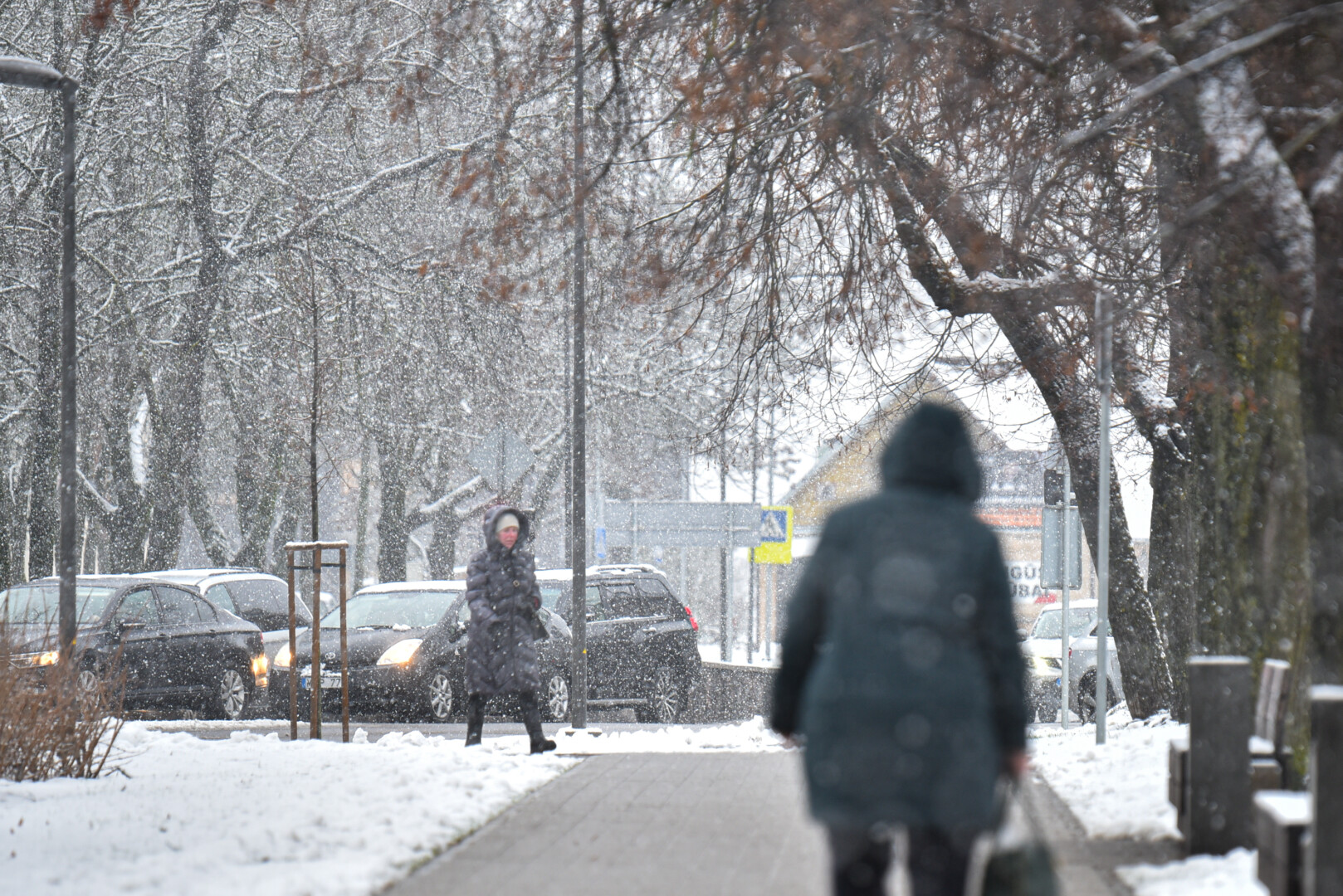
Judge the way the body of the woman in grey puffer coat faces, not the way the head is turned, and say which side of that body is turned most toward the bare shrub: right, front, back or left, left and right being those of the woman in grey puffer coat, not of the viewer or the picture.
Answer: right

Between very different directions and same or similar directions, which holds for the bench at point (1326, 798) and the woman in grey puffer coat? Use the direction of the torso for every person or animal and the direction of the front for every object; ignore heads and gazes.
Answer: very different directions

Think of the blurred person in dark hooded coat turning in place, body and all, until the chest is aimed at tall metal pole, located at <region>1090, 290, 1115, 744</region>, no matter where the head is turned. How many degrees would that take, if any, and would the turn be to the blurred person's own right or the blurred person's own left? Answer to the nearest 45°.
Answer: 0° — they already face it

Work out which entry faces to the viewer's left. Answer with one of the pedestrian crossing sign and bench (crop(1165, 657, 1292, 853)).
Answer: the bench

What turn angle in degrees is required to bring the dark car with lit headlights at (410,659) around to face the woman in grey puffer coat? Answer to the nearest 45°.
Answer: approximately 45° to its left

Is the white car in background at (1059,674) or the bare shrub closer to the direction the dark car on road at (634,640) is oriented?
the bare shrub

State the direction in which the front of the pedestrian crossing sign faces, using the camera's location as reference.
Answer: facing the viewer

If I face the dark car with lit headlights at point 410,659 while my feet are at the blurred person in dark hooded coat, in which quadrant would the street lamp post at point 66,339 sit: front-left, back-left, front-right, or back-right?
front-left

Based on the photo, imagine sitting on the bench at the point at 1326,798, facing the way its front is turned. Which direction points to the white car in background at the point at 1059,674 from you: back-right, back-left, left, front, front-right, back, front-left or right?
right

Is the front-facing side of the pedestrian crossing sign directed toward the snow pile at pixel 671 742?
yes

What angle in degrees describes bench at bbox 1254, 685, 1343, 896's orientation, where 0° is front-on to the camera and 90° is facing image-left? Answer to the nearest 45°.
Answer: approximately 90°

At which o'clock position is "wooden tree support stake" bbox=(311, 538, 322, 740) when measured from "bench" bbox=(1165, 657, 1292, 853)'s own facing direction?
The wooden tree support stake is roughly at 1 o'clock from the bench.

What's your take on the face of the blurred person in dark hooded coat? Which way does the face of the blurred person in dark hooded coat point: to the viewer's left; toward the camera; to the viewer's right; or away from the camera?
away from the camera

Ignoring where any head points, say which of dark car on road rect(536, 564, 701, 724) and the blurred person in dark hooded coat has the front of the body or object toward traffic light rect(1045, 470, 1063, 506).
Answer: the blurred person in dark hooded coat

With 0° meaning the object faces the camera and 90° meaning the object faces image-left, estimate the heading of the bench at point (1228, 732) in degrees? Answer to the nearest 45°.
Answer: approximately 90°

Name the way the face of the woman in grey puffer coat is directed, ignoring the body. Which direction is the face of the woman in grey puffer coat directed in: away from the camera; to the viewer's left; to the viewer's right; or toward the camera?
toward the camera

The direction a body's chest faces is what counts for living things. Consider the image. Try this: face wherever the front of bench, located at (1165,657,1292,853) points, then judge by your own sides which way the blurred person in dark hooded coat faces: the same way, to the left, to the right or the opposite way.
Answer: to the right

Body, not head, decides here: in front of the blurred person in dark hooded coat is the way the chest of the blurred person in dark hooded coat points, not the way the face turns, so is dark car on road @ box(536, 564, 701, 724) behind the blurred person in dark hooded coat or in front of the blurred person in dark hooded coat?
in front
